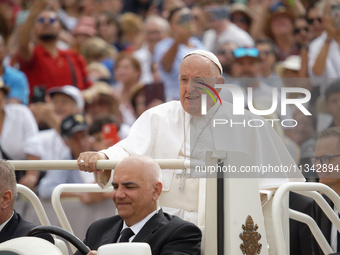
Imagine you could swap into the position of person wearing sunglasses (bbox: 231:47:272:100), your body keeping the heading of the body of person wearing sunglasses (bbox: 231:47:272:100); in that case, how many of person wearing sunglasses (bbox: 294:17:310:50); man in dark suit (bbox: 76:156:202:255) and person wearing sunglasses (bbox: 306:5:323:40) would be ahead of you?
1

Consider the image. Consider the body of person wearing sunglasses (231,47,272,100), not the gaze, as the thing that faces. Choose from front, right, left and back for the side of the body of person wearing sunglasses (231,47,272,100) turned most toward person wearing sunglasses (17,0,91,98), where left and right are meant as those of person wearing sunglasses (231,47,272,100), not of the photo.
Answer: right

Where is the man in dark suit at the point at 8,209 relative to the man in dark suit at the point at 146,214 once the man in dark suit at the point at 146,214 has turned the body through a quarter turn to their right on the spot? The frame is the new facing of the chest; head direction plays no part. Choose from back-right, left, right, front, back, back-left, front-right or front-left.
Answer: front-left

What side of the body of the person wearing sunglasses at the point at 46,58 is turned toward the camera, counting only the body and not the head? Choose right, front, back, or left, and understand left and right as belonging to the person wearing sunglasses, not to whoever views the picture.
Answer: front

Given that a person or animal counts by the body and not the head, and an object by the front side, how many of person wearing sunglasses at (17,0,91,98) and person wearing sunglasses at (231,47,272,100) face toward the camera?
2

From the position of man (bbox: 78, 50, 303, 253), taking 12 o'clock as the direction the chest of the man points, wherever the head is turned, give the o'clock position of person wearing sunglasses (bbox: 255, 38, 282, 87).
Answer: The person wearing sunglasses is roughly at 5 o'clock from the man.

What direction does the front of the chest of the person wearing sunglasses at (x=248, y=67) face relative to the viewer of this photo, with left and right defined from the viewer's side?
facing the viewer

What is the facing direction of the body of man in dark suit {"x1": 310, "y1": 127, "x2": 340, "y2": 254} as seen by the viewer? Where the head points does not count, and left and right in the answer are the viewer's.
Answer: facing the viewer and to the left of the viewer

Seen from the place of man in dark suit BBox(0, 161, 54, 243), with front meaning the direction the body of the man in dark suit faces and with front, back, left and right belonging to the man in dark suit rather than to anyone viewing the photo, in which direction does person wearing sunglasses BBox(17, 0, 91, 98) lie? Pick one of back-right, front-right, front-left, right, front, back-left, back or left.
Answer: back-right
